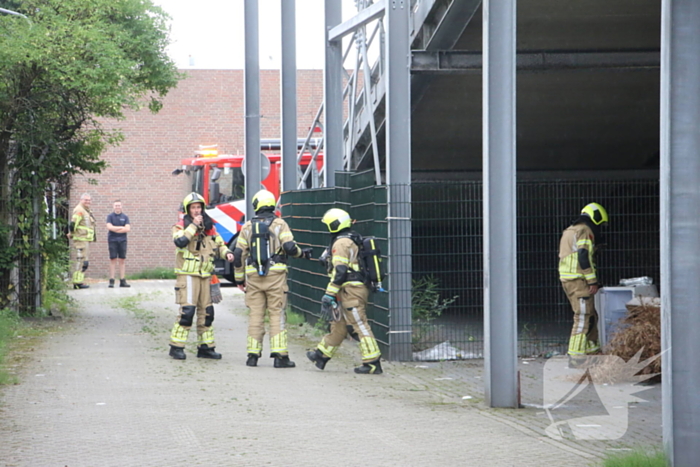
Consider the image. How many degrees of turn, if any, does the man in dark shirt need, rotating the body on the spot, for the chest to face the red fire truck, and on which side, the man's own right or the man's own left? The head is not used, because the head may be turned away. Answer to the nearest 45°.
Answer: approximately 45° to the man's own left

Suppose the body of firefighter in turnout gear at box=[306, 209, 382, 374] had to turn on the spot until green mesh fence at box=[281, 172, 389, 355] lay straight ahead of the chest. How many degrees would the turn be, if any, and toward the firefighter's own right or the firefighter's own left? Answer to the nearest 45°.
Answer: approximately 90° to the firefighter's own right

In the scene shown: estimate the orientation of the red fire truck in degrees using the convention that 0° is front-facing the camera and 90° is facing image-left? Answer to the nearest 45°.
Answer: approximately 45°

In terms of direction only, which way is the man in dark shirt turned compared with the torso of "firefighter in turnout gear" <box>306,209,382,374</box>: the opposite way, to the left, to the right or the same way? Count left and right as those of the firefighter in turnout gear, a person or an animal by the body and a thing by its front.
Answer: to the left

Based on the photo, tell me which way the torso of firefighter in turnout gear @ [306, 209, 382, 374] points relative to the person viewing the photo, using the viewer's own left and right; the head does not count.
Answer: facing to the left of the viewer
